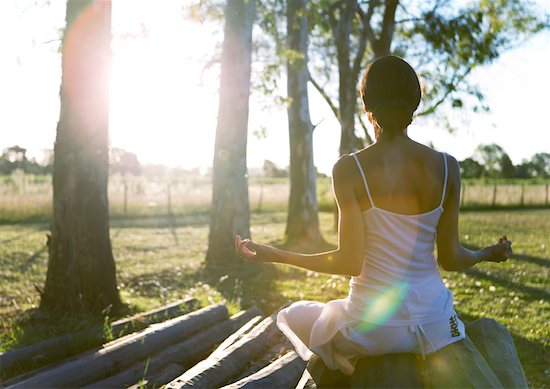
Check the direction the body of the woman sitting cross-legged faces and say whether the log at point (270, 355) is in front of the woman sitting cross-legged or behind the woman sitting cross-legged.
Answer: in front

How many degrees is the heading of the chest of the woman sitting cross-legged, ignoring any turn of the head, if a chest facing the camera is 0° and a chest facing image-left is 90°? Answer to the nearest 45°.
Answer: approximately 135°

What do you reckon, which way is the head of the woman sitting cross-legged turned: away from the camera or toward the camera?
away from the camera
